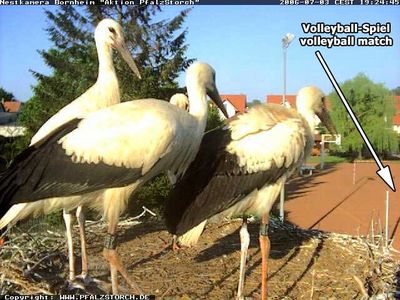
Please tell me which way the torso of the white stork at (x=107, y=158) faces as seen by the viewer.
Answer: to the viewer's right

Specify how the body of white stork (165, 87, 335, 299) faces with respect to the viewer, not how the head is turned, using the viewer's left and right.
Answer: facing to the right of the viewer

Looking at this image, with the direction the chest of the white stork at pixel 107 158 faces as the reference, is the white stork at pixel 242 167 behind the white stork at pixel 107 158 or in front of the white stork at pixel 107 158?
in front

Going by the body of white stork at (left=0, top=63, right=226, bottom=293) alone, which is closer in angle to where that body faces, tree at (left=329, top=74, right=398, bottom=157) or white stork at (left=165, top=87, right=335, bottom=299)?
the white stork

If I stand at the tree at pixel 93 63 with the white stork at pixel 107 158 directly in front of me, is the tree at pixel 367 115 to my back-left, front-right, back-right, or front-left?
back-left

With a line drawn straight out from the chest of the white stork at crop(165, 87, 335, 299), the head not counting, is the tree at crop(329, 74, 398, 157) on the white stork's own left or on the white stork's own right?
on the white stork's own left

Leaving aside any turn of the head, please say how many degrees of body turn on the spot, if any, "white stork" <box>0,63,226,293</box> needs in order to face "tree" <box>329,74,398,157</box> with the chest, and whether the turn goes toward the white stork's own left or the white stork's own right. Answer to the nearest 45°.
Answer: approximately 45° to the white stork's own left

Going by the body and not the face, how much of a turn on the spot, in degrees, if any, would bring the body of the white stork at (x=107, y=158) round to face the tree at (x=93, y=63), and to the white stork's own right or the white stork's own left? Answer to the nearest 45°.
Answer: approximately 90° to the white stork's own left

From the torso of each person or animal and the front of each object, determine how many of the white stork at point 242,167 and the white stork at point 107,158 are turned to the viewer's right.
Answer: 2
